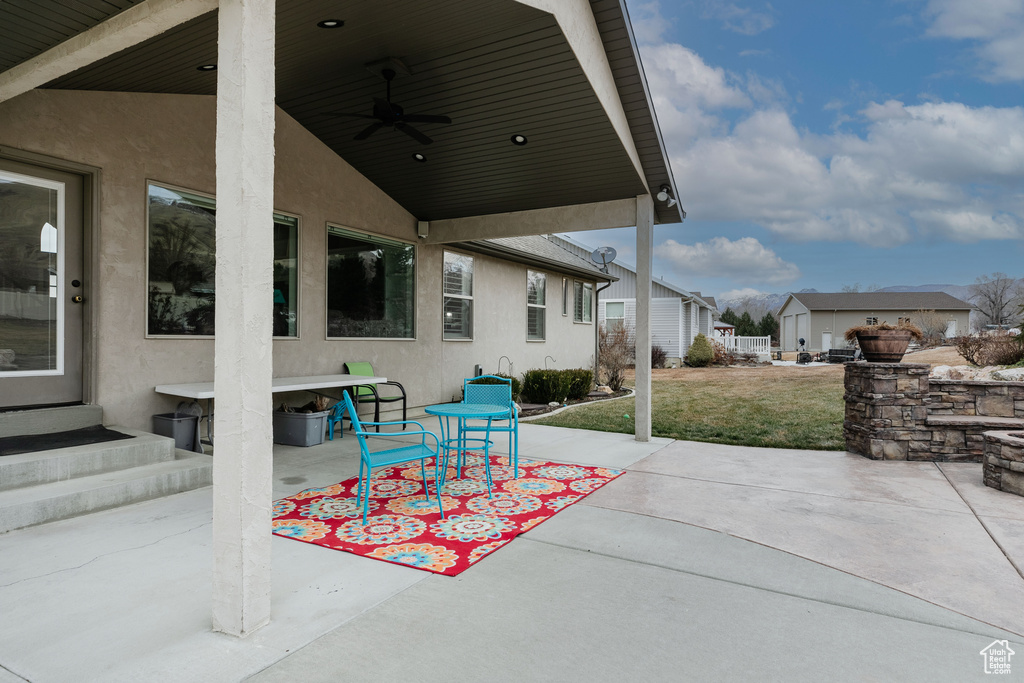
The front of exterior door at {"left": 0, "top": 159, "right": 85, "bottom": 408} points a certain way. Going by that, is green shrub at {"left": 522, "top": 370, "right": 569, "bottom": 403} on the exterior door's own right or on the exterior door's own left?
on the exterior door's own left

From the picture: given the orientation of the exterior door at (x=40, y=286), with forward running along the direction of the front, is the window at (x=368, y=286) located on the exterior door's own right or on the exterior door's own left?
on the exterior door's own left

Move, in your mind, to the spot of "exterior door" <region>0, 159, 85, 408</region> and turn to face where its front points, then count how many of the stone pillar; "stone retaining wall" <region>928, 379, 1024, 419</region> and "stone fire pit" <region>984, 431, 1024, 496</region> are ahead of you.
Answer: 3

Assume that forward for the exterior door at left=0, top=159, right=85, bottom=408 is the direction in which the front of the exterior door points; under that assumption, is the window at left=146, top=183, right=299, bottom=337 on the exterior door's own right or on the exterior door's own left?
on the exterior door's own left

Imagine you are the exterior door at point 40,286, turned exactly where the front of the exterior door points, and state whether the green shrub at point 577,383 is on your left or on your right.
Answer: on your left

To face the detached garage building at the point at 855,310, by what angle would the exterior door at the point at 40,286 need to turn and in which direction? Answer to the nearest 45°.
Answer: approximately 45° to its left

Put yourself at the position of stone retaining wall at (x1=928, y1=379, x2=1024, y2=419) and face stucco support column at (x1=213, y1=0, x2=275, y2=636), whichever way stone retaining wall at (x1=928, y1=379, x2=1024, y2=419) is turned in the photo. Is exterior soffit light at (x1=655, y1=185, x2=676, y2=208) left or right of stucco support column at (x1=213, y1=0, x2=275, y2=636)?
right

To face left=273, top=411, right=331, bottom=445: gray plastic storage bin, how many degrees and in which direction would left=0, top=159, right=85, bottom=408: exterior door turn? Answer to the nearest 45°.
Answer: approximately 45° to its left

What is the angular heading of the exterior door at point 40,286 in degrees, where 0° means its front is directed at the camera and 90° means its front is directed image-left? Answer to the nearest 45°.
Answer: approximately 315°

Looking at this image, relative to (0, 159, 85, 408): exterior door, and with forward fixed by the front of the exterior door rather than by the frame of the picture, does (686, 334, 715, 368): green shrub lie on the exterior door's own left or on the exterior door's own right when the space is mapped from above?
on the exterior door's own left

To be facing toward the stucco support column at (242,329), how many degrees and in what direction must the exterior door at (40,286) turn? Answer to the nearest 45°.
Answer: approximately 45° to its right

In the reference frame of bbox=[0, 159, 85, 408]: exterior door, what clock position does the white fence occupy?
The white fence is roughly at 10 o'clock from the exterior door.

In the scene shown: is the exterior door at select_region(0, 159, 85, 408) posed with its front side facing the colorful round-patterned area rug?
yes
